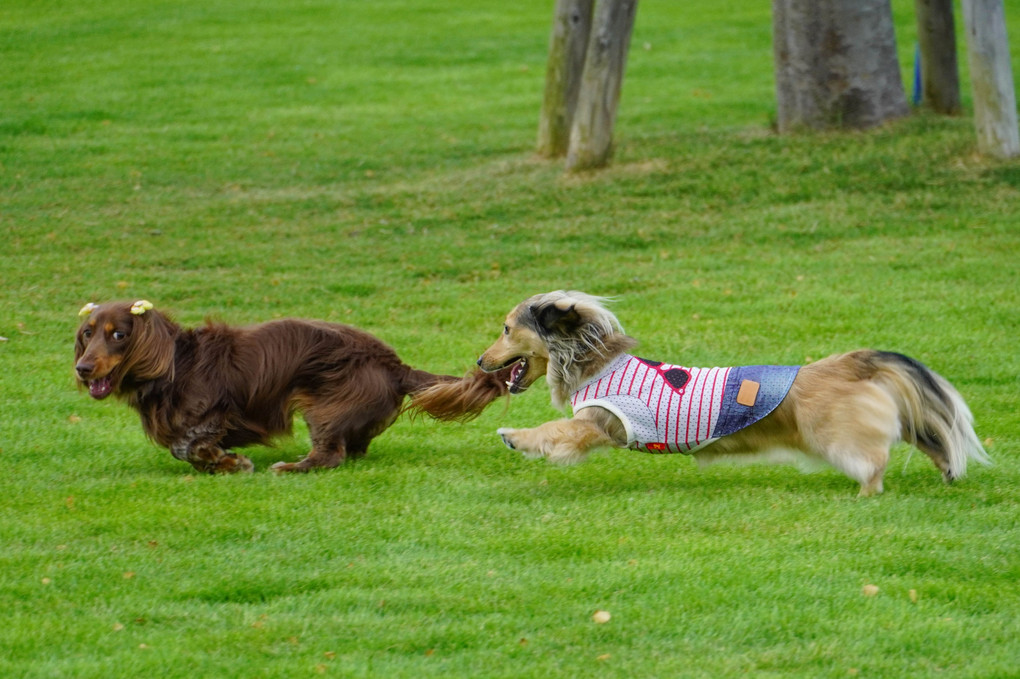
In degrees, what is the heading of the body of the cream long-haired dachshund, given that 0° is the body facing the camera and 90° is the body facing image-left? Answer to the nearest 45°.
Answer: approximately 90°

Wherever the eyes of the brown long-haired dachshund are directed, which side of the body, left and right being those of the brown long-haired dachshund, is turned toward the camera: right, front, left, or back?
left

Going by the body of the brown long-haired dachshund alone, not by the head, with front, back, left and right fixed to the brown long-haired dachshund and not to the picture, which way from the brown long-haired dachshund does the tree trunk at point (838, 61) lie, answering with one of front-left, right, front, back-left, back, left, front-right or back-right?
back-right

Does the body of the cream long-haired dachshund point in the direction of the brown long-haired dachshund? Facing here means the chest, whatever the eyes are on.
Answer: yes

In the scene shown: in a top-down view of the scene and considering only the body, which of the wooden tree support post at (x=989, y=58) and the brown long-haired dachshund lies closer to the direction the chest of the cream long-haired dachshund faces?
the brown long-haired dachshund

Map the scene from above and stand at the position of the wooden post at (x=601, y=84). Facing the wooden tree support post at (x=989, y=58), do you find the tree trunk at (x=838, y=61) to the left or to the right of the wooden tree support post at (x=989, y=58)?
left

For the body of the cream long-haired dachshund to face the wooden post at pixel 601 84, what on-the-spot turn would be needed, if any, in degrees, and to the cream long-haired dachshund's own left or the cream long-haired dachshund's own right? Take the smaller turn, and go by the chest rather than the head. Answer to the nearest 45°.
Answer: approximately 90° to the cream long-haired dachshund's own right

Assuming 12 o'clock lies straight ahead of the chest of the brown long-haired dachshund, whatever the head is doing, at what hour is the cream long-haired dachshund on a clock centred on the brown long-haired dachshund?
The cream long-haired dachshund is roughly at 7 o'clock from the brown long-haired dachshund.

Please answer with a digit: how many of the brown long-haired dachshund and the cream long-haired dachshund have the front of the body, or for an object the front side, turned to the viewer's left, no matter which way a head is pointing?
2

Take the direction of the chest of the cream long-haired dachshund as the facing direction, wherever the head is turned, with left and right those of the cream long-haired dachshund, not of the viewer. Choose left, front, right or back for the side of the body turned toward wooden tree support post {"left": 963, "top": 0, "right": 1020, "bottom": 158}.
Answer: right
